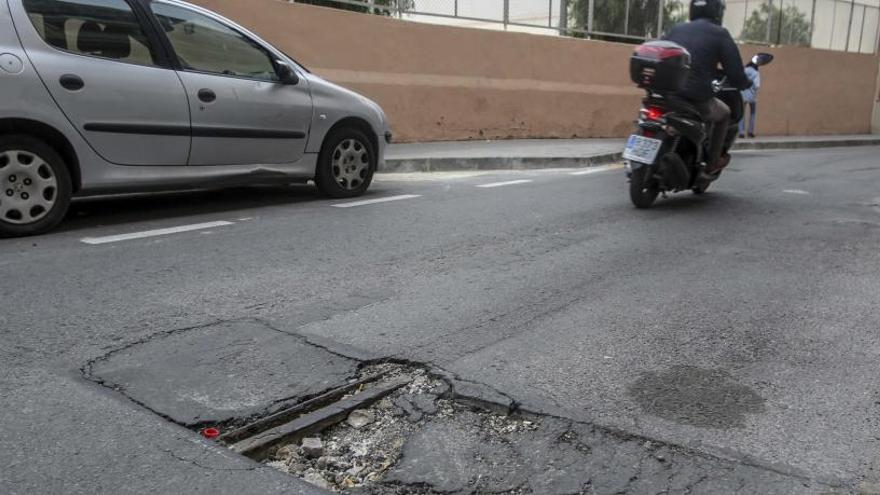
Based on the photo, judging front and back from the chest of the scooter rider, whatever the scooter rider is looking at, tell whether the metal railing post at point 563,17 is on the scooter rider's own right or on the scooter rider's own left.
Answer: on the scooter rider's own left

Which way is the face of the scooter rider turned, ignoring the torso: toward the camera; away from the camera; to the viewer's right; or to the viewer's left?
away from the camera

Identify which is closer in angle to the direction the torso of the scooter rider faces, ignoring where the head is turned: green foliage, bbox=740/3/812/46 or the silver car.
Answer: the green foliage

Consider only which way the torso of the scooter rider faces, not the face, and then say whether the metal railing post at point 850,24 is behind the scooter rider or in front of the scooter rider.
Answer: in front

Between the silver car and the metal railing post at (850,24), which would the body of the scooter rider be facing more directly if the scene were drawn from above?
the metal railing post

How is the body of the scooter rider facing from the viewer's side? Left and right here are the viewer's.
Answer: facing away from the viewer and to the right of the viewer

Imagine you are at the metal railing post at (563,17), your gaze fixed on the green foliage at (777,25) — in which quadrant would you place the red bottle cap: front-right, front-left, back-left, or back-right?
back-right

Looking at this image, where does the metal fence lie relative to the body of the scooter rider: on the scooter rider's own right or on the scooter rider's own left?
on the scooter rider's own left

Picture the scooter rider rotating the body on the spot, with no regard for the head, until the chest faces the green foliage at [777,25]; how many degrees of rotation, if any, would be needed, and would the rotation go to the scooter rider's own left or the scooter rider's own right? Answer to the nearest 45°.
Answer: approximately 45° to the scooter rider's own left

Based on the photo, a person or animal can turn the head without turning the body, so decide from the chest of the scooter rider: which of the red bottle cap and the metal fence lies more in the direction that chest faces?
the metal fence

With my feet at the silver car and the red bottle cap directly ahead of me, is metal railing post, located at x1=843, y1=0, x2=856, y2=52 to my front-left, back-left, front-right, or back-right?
back-left
